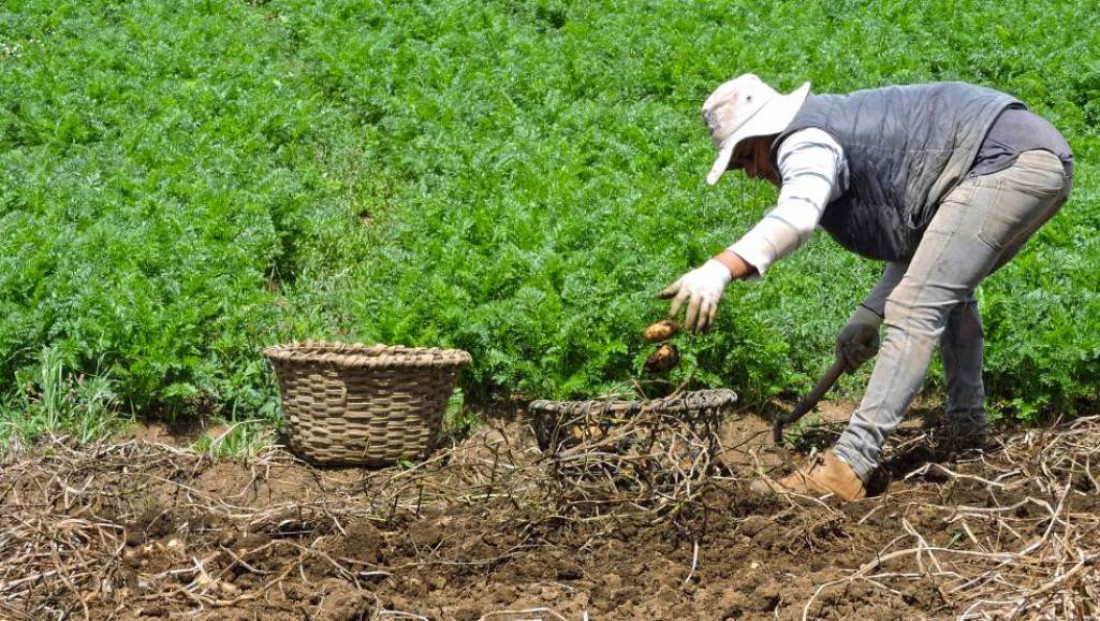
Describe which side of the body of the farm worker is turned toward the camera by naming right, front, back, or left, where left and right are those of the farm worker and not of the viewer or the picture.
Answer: left

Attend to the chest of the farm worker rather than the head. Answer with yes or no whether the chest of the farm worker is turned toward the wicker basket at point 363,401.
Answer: yes

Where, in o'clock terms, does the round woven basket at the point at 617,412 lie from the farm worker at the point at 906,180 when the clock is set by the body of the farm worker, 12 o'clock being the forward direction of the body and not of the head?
The round woven basket is roughly at 11 o'clock from the farm worker.
